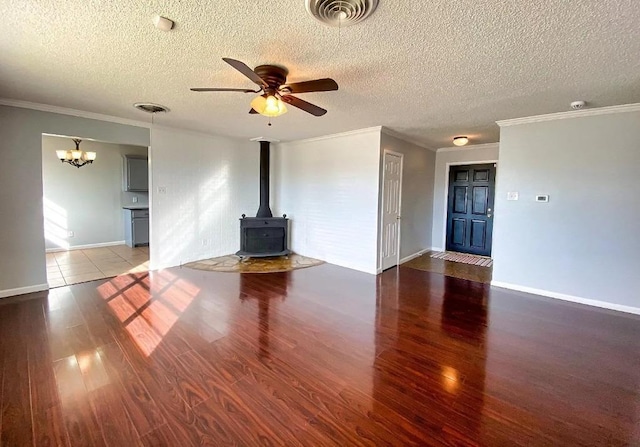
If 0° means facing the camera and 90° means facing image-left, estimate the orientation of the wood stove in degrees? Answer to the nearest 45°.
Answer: approximately 0°

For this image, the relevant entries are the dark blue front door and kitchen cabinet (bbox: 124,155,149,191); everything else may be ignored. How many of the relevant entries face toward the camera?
2

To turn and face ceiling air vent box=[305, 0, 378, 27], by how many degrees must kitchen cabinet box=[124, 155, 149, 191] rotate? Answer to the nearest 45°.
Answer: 0° — it already faces it

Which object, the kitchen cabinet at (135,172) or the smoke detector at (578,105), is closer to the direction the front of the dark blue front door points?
the smoke detector

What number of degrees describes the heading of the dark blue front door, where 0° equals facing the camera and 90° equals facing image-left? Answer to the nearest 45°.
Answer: approximately 0°

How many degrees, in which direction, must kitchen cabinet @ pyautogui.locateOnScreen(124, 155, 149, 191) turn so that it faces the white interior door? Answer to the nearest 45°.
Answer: approximately 45° to its left
